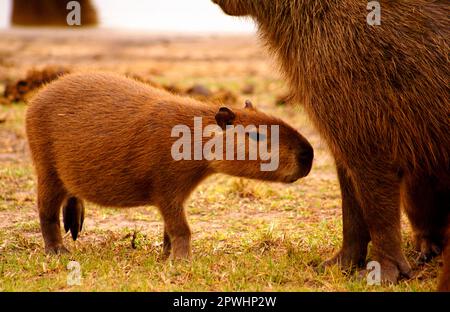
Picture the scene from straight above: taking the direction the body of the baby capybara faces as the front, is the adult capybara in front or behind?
in front

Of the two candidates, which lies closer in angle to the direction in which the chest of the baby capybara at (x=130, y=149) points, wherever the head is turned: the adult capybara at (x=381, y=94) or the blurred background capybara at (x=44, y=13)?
the adult capybara

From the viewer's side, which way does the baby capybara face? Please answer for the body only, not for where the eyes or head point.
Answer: to the viewer's right

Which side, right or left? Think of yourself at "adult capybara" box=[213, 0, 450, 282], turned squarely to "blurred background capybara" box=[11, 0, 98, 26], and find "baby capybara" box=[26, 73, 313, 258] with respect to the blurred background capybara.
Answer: left

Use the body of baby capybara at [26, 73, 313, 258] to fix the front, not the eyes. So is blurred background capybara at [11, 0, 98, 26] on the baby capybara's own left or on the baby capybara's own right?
on the baby capybara's own left
